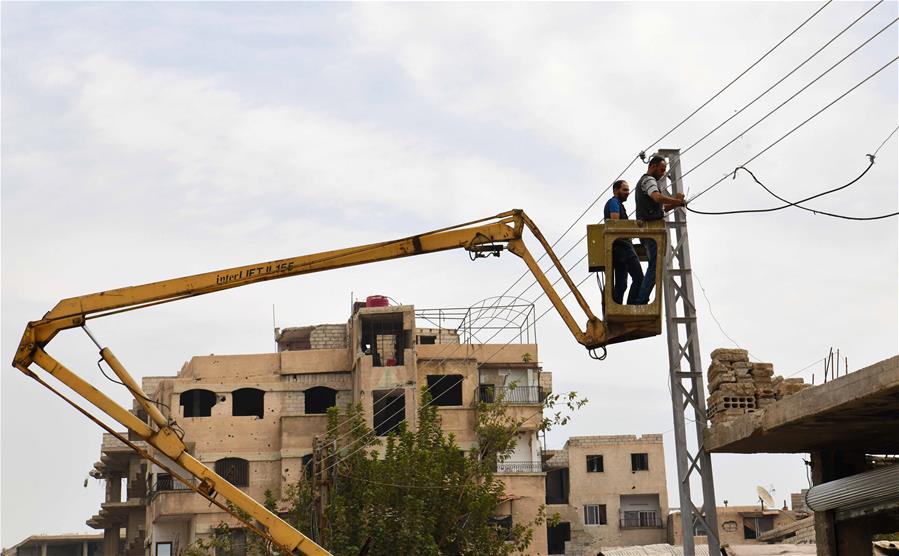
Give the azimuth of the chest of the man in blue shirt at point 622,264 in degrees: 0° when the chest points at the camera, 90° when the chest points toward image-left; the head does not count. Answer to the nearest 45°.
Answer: approximately 270°
